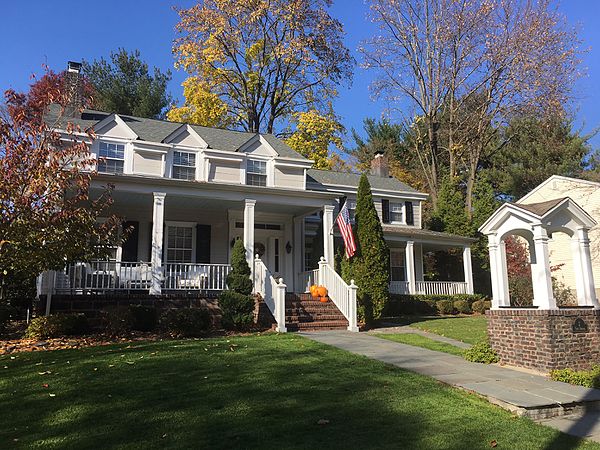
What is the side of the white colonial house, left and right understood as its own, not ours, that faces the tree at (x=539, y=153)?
left

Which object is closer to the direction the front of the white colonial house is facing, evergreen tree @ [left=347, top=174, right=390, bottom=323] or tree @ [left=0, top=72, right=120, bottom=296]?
the evergreen tree

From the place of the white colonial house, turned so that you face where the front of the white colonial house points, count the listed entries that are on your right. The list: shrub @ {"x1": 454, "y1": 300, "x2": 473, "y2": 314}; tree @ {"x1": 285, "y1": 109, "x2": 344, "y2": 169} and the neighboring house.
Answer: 0

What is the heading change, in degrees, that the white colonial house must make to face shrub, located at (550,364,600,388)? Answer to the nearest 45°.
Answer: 0° — it already faces it

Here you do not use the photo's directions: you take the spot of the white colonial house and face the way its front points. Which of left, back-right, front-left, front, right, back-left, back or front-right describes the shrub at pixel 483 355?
front

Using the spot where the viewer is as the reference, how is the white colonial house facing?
facing the viewer and to the right of the viewer

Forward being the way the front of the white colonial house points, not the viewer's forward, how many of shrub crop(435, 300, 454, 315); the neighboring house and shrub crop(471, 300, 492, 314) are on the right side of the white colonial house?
0

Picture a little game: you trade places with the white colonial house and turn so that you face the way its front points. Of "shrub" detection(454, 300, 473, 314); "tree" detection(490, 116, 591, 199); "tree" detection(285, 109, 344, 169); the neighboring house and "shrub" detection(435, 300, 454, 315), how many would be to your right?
0

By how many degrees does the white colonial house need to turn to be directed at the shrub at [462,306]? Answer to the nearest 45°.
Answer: approximately 45° to its left

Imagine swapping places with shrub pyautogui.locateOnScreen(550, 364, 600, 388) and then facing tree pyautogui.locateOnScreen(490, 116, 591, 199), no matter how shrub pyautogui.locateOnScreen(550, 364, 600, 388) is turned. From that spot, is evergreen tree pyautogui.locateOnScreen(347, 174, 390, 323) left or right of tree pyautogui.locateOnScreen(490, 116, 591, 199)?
left

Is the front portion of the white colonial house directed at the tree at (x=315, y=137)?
no

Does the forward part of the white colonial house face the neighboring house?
no

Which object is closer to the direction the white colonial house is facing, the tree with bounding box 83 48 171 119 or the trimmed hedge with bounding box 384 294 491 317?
the trimmed hedge

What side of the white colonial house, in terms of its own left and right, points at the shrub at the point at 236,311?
front
